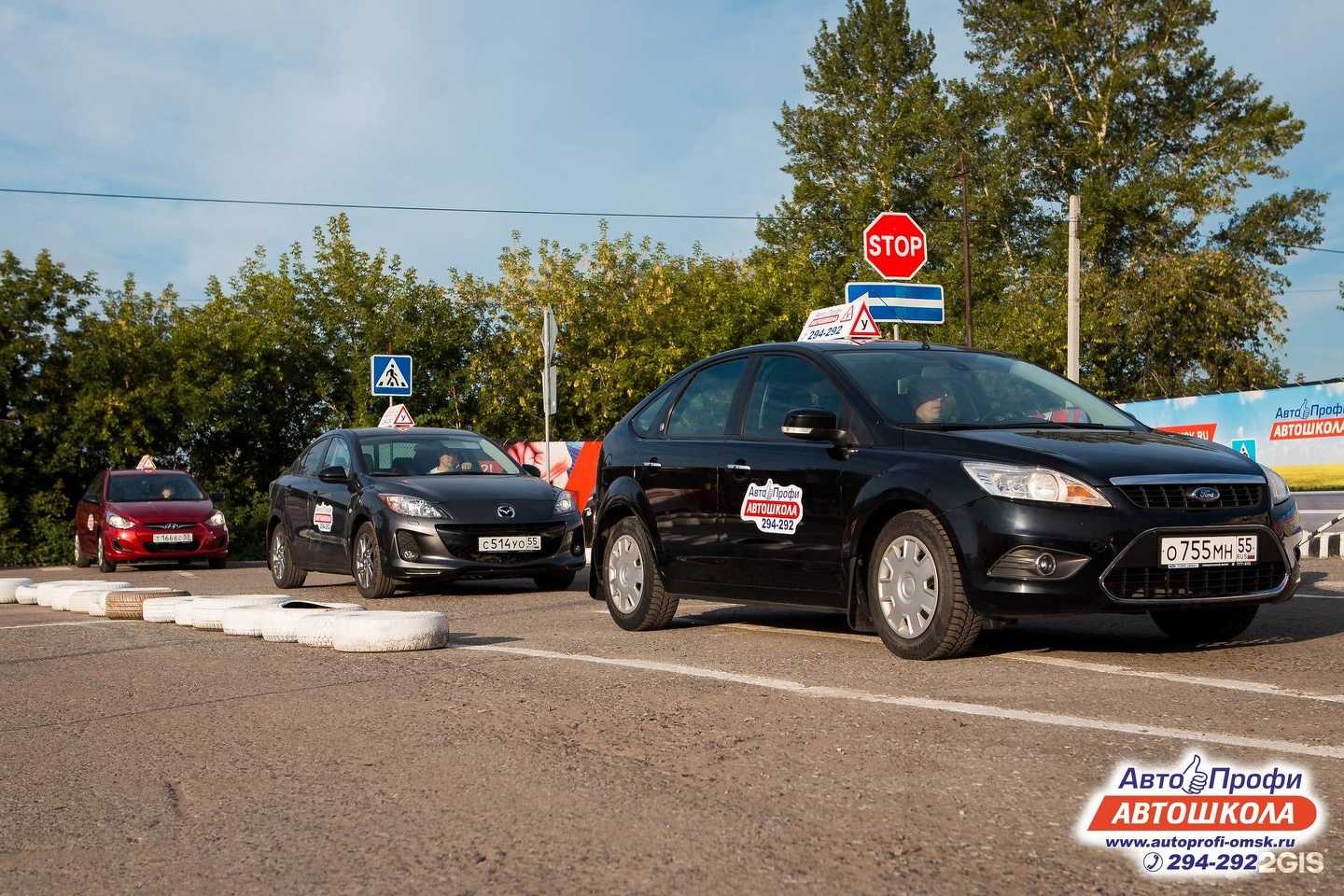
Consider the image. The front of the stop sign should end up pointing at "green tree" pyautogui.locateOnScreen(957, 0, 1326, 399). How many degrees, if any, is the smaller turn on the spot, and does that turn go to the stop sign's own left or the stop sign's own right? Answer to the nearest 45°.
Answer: approximately 180°

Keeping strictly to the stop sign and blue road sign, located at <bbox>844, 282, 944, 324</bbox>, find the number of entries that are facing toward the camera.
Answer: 2

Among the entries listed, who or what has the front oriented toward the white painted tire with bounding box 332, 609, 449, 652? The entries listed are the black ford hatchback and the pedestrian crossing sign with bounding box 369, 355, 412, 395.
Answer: the pedestrian crossing sign

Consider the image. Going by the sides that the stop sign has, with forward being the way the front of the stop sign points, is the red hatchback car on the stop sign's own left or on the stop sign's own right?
on the stop sign's own right

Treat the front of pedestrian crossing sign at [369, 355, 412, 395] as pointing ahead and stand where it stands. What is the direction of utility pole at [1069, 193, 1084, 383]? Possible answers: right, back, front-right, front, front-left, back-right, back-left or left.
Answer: left

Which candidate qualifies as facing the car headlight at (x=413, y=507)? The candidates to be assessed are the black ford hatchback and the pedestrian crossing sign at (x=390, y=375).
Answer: the pedestrian crossing sign

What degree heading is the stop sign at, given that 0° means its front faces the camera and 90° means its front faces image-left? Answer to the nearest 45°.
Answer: approximately 0°

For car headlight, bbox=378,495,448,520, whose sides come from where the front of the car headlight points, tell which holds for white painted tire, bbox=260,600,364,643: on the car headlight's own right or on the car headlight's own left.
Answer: on the car headlight's own right

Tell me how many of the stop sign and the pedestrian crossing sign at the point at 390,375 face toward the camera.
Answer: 2
